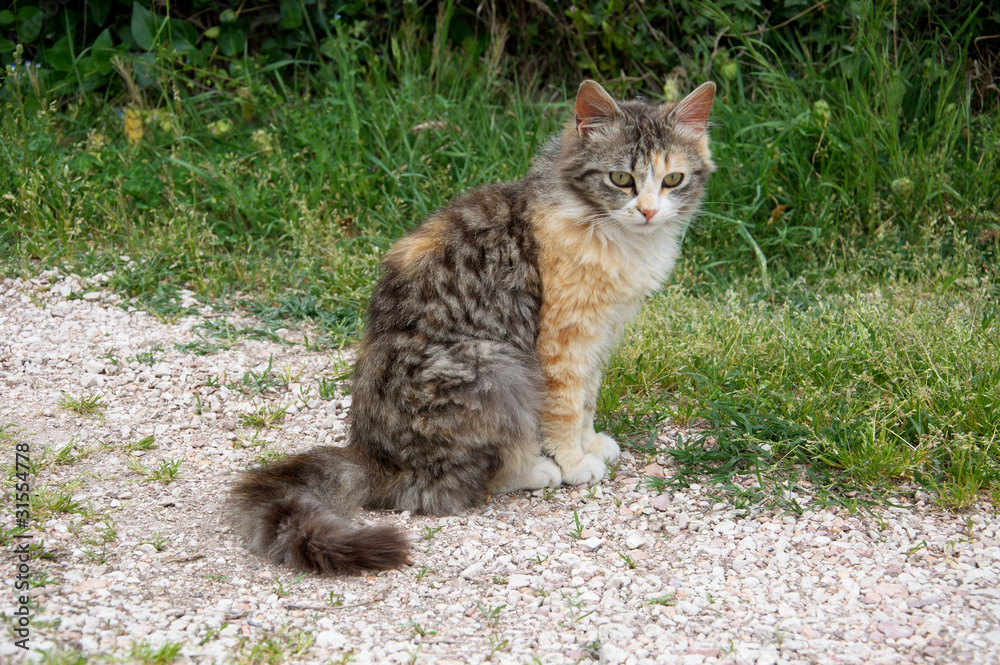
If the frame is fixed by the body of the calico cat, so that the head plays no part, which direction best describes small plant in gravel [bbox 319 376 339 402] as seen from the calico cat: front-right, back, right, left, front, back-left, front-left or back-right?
back-left

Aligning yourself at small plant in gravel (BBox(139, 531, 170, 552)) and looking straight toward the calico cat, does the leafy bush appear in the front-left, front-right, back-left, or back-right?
front-left

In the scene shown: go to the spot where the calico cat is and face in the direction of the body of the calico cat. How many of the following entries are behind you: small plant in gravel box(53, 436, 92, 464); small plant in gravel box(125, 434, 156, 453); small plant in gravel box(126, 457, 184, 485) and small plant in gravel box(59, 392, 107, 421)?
4

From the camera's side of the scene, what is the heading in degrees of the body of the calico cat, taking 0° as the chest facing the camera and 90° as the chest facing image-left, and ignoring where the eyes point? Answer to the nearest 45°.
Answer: approximately 270°

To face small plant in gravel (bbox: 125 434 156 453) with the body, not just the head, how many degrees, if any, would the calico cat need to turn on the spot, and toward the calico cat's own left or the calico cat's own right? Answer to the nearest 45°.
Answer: approximately 180°

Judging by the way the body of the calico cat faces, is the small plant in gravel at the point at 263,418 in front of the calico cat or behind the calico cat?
behind

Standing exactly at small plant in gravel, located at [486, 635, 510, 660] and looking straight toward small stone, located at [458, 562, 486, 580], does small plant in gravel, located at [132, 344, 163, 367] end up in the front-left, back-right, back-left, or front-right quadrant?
front-left

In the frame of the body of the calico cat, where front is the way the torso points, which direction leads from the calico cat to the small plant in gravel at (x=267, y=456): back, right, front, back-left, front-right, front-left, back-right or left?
back

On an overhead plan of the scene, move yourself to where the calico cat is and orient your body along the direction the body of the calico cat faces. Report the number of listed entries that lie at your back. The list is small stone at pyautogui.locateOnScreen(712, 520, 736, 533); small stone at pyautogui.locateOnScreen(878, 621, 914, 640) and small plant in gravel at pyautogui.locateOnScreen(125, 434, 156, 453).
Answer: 1

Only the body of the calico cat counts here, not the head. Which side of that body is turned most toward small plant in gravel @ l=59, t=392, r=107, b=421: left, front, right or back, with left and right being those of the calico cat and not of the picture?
back

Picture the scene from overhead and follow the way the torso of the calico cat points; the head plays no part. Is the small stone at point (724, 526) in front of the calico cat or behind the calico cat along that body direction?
in front

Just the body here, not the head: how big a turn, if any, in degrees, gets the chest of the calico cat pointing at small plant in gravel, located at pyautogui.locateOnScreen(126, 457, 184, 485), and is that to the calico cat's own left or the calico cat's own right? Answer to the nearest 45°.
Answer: approximately 180°
